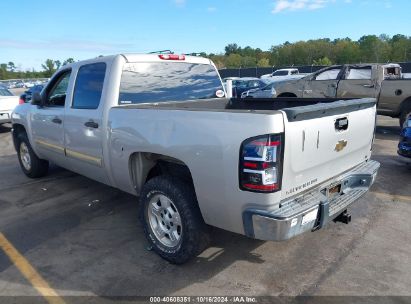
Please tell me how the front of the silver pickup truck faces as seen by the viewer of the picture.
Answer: facing away from the viewer and to the left of the viewer

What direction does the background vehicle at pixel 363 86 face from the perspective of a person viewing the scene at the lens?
facing away from the viewer and to the left of the viewer

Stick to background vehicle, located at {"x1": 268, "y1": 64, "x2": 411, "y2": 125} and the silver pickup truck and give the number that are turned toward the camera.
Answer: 0

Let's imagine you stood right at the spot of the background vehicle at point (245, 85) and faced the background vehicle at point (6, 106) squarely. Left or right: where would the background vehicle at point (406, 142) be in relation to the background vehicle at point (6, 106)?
left

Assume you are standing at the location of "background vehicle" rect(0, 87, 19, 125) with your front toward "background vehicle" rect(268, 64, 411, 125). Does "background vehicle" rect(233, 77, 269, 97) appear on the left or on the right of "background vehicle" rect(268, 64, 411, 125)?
left

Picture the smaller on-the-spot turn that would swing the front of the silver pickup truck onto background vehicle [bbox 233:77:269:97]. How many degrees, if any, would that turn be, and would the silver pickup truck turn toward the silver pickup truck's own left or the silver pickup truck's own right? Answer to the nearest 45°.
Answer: approximately 45° to the silver pickup truck's own right

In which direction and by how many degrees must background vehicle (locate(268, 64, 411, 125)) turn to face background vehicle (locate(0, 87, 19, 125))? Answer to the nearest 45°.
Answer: approximately 45° to its left
